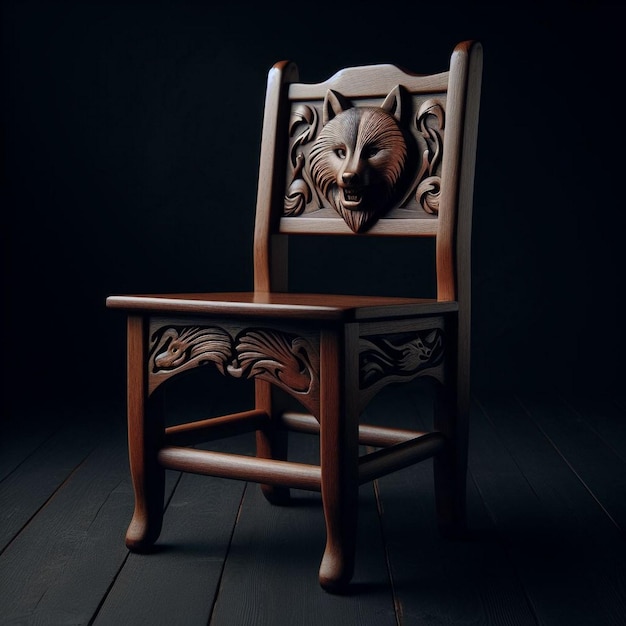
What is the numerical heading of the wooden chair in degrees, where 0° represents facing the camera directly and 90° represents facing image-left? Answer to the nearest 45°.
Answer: approximately 45°
